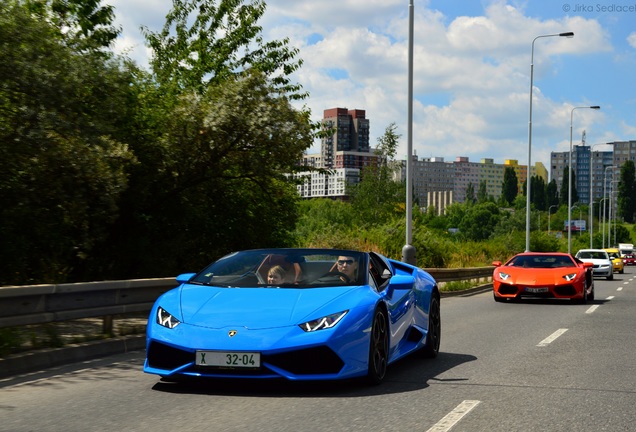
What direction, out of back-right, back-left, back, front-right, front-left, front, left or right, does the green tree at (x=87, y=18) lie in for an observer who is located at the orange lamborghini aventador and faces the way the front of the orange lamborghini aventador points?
right

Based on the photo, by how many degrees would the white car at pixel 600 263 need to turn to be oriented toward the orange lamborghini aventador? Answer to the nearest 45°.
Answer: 0° — it already faces it

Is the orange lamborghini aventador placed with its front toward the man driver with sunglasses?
yes

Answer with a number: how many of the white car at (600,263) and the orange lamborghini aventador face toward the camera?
2

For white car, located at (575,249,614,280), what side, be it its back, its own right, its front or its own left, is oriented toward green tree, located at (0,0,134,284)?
front

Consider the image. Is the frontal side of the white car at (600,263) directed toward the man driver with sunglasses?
yes

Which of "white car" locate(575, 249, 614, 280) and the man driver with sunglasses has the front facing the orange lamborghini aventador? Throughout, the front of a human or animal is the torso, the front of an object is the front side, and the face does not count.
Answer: the white car

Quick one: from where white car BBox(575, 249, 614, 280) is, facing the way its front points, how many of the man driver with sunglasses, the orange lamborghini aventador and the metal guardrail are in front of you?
3

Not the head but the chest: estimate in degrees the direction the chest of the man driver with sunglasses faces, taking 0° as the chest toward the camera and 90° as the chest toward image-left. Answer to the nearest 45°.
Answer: approximately 45°

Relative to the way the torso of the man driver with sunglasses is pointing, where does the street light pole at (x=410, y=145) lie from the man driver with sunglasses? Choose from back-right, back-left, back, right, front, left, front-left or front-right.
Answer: back-right

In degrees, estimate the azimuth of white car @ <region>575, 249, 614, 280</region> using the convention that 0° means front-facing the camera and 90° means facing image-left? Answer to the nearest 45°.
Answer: approximately 0°
